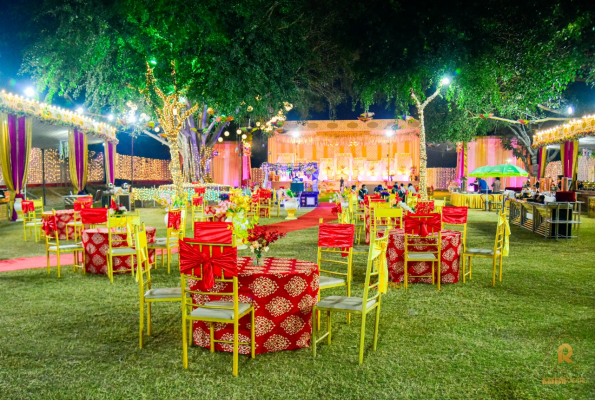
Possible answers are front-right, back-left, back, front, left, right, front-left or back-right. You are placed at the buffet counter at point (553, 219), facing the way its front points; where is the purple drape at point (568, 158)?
back-right

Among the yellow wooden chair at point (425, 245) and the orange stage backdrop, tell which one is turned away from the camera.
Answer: the yellow wooden chair

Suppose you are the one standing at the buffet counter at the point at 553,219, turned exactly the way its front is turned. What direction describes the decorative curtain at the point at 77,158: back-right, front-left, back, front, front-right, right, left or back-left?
front-right

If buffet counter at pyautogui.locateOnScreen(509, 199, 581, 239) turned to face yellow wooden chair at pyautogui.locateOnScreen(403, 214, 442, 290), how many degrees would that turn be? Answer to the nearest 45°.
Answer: approximately 45° to its left

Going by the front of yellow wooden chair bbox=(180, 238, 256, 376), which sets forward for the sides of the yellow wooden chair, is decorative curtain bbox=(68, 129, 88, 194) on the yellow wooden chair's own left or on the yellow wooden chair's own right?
on the yellow wooden chair's own left

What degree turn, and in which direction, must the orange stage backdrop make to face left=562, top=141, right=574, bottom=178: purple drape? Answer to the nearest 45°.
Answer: approximately 45° to its left

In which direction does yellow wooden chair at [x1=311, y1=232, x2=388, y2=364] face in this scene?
to the viewer's left

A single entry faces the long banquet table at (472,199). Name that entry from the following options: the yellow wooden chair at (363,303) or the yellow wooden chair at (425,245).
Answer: the yellow wooden chair at (425,245)

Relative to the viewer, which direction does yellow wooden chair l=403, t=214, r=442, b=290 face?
away from the camera

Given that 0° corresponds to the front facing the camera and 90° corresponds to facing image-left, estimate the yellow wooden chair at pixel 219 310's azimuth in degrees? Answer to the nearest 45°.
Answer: approximately 225°

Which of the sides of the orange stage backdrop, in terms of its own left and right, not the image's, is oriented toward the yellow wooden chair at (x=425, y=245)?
front
